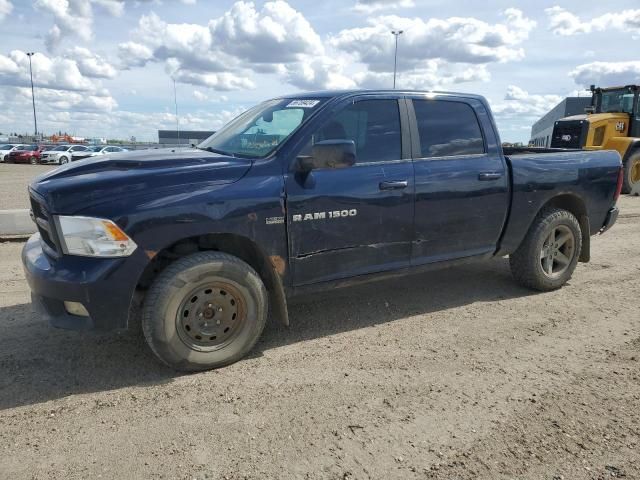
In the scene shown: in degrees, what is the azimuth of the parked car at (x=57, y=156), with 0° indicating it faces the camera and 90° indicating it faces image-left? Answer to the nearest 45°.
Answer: approximately 45°

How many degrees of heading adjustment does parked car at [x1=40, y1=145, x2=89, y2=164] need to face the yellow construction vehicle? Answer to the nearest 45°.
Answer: approximately 90° to its left

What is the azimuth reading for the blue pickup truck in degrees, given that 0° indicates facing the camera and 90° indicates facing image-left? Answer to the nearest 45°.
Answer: approximately 45°

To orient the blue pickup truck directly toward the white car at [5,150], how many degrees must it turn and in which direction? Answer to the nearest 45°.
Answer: approximately 90° to its right

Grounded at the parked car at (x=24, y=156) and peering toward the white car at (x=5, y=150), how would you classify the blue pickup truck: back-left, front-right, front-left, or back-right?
back-left

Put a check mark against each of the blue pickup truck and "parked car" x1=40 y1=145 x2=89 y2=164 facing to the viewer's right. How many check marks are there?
0
